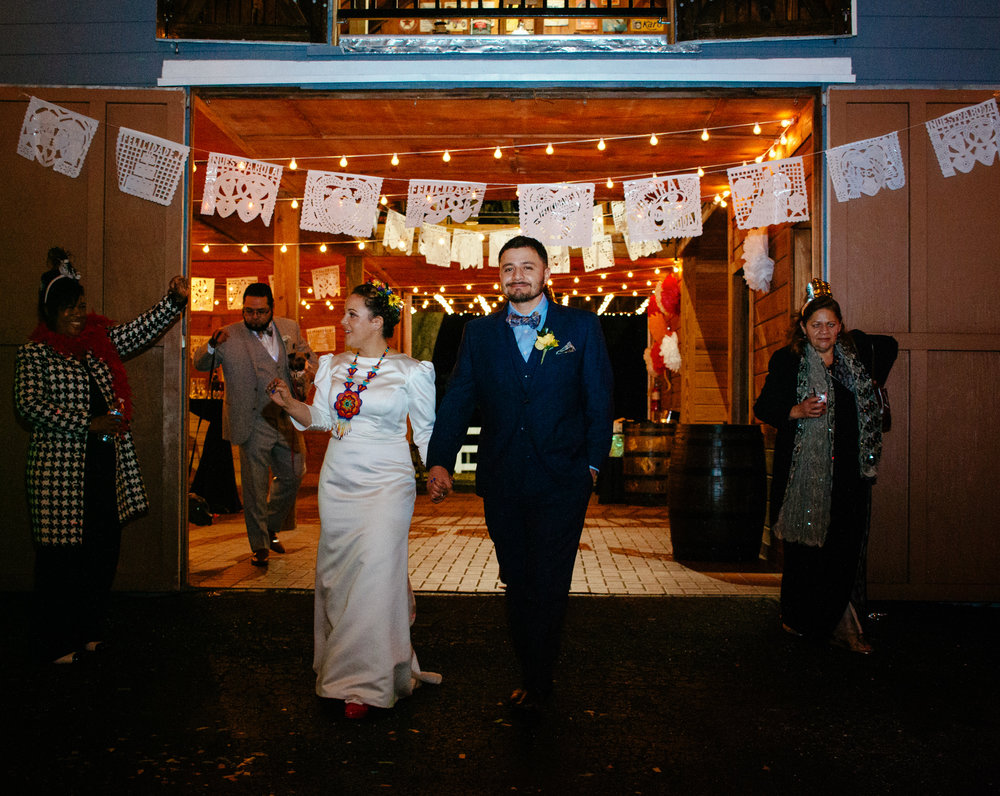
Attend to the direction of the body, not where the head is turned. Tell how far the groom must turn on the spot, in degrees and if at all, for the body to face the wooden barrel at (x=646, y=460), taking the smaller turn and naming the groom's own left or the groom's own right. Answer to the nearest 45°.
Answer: approximately 180°

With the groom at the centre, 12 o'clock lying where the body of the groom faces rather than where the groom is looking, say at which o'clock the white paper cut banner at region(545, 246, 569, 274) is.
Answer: The white paper cut banner is roughly at 6 o'clock from the groom.

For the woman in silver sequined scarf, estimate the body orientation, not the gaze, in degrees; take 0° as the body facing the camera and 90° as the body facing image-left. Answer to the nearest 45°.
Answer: approximately 0°

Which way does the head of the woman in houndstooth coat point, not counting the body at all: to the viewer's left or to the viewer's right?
to the viewer's right

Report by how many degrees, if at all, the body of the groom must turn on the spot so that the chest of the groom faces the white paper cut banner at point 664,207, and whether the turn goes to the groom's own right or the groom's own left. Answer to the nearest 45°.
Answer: approximately 180°

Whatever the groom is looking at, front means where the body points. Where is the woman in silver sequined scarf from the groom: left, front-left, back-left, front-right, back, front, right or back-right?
back-left

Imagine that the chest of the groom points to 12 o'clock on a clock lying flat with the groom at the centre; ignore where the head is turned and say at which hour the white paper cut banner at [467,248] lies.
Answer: The white paper cut banner is roughly at 6 o'clock from the groom.

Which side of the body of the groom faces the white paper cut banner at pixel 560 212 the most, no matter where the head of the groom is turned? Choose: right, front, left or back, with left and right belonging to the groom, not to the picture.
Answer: back

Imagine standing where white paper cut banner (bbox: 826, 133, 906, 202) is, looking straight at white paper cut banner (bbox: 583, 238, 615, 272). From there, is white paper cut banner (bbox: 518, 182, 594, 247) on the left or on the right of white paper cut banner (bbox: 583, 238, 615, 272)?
left
